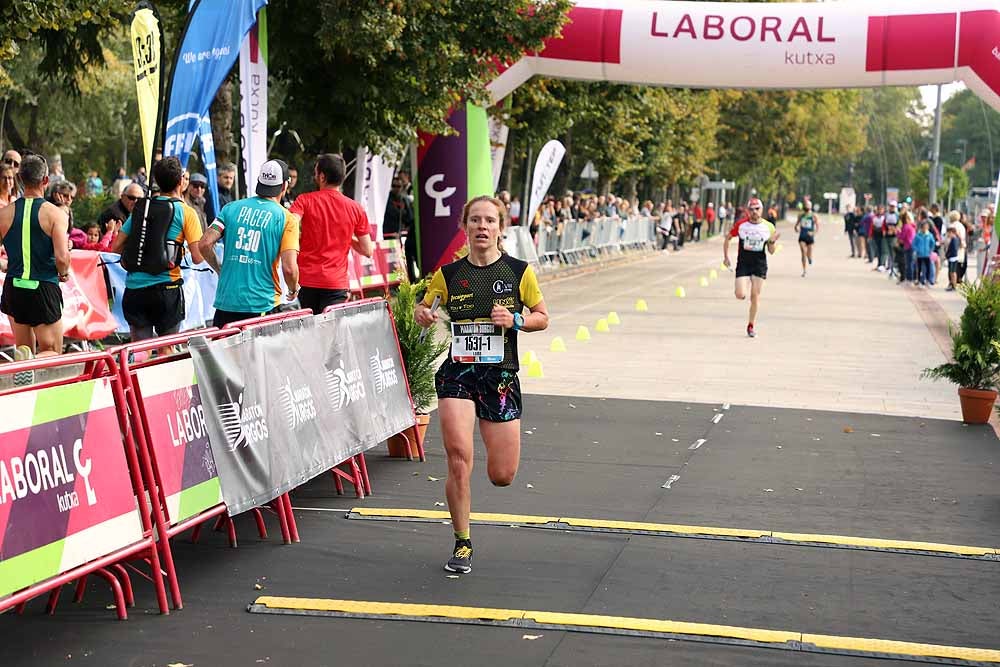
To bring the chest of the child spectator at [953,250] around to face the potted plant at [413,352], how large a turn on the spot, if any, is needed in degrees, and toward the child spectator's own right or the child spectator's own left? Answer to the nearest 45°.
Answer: approximately 90° to the child spectator's own left

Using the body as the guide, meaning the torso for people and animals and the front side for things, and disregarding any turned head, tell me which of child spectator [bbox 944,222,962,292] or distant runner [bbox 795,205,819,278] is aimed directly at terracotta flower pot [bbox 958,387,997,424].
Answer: the distant runner

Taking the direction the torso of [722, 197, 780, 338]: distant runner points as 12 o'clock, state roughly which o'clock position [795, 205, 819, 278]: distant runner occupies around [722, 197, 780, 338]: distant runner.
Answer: [795, 205, 819, 278]: distant runner is roughly at 6 o'clock from [722, 197, 780, 338]: distant runner.

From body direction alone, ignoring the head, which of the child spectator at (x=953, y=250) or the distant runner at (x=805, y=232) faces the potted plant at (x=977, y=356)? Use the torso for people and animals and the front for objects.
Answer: the distant runner

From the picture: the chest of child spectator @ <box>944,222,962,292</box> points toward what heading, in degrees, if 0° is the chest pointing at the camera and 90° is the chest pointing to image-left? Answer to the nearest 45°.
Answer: approximately 90°

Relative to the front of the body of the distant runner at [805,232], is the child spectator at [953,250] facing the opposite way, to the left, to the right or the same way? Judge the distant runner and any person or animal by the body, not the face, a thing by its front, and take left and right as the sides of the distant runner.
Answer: to the right

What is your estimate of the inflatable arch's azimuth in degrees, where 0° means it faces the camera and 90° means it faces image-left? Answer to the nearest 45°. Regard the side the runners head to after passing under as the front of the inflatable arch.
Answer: approximately 0°

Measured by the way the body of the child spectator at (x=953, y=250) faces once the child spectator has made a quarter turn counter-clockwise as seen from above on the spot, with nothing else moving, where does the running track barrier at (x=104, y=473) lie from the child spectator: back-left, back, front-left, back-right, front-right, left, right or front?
front

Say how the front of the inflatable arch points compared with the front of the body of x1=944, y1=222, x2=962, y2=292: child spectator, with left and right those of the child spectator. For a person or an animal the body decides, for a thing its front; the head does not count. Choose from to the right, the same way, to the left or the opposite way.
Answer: to the left

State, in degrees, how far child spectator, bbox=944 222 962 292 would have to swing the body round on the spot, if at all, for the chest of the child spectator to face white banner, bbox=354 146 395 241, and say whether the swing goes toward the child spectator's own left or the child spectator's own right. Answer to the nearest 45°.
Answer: approximately 45° to the child spectator's own left
